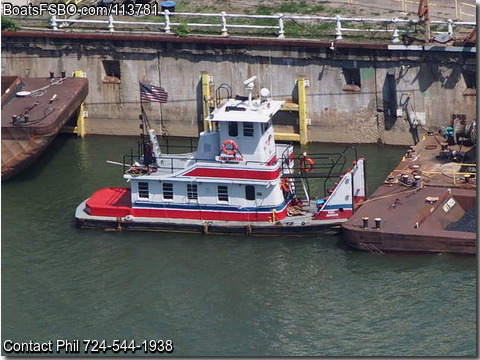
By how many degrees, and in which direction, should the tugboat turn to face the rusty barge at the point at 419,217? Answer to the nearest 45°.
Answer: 0° — it already faces it

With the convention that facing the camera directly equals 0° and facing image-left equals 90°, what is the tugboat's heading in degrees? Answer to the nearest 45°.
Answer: approximately 270°
